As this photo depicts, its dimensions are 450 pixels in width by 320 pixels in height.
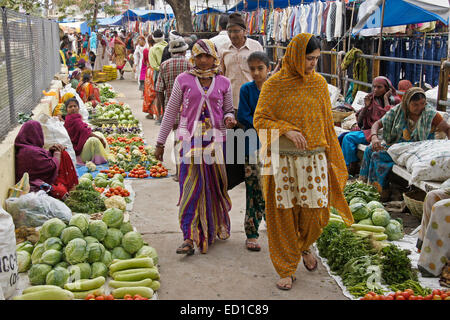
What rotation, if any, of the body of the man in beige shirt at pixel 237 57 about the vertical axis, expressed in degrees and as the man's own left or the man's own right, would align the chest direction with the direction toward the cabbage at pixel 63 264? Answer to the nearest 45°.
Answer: approximately 45° to the man's own right

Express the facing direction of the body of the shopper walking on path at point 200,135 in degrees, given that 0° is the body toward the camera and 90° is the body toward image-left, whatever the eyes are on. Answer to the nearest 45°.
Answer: approximately 0°

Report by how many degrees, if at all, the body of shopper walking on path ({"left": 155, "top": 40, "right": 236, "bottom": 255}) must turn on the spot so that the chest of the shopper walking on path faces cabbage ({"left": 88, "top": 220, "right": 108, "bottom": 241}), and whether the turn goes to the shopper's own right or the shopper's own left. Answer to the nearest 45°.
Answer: approximately 90° to the shopper's own right

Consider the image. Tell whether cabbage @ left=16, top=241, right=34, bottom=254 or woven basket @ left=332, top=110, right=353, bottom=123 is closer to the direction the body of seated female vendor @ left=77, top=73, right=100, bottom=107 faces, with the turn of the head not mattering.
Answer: the woven basket

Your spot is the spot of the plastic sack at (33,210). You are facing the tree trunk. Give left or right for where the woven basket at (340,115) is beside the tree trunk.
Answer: right

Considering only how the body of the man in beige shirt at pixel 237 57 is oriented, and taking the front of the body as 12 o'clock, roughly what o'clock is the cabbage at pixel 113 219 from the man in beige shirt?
The cabbage is roughly at 1 o'clock from the man in beige shirt.

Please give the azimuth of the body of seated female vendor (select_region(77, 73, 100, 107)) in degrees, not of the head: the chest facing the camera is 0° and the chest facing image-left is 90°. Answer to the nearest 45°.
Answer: approximately 315°

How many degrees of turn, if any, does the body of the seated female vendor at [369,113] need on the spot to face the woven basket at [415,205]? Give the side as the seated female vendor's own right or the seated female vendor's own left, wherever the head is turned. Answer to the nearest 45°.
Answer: approximately 45° to the seated female vendor's own left

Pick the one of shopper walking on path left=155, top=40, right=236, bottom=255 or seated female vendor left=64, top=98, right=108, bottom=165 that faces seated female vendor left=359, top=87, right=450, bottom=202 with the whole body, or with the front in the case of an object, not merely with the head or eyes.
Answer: seated female vendor left=64, top=98, right=108, bottom=165
